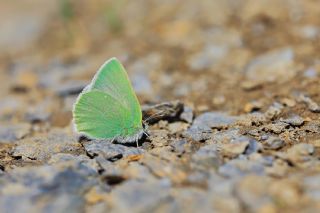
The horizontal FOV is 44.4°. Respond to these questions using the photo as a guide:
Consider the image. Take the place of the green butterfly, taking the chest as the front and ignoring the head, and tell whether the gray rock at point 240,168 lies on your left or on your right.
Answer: on your right

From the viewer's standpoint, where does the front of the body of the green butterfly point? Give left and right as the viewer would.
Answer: facing to the right of the viewer

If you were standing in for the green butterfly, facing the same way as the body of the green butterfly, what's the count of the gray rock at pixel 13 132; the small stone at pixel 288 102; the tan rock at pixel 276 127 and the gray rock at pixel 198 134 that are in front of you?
3

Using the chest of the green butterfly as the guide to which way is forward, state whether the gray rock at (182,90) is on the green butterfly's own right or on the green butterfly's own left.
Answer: on the green butterfly's own left

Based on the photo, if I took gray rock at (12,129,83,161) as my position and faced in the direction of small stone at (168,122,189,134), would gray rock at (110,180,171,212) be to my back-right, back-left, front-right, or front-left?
front-right

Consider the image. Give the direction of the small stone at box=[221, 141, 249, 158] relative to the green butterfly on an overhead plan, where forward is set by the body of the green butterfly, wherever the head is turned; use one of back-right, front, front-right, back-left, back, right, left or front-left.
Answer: front-right

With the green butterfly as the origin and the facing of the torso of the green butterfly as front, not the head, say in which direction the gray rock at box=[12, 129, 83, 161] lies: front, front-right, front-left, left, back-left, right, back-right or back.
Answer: back

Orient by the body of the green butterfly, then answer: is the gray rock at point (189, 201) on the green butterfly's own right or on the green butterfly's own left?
on the green butterfly's own right

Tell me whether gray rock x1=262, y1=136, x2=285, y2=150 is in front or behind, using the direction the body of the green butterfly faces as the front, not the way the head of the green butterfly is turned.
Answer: in front

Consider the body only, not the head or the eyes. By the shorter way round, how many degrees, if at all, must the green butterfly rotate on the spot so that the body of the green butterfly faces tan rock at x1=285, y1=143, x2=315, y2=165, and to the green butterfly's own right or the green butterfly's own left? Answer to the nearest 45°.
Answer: approximately 45° to the green butterfly's own right

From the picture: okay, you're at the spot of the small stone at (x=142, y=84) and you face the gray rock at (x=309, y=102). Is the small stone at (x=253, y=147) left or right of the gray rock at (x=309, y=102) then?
right

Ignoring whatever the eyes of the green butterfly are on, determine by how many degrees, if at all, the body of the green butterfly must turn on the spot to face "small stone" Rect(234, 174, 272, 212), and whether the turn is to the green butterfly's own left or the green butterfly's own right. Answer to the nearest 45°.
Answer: approximately 45° to the green butterfly's own right

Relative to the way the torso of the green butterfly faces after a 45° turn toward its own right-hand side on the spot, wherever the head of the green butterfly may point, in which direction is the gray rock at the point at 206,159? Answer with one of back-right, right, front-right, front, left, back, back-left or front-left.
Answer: front

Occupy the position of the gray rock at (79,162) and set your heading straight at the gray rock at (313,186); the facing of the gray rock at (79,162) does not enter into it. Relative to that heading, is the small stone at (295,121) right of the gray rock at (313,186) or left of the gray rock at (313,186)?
left

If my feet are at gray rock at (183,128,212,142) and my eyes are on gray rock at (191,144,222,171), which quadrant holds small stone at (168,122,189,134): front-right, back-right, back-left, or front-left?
back-right

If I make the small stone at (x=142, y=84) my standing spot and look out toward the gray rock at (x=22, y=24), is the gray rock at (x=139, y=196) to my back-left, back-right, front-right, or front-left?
back-left

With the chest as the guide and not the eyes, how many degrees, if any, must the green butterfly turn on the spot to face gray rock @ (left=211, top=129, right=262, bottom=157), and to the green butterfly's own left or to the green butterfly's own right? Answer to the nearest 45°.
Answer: approximately 45° to the green butterfly's own right
